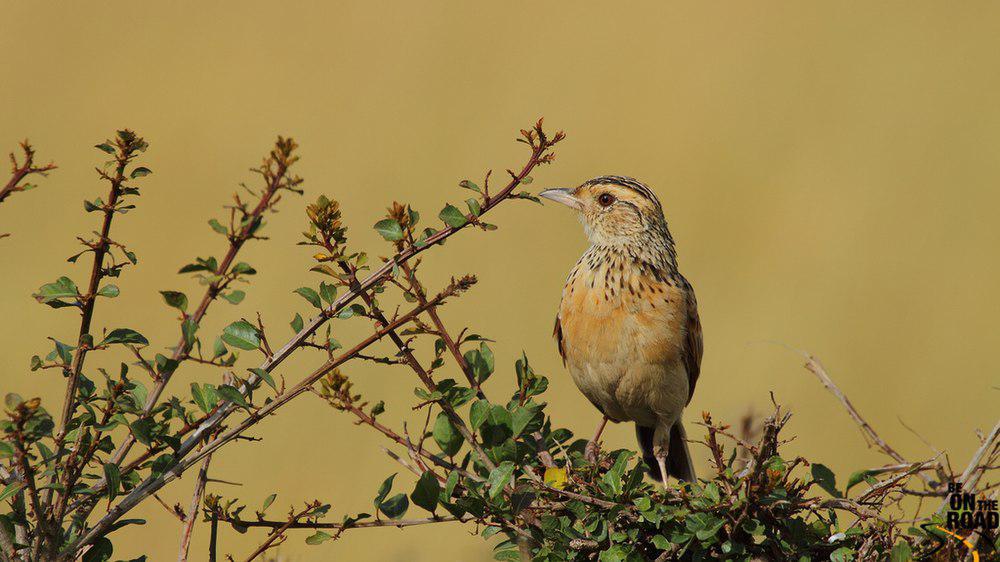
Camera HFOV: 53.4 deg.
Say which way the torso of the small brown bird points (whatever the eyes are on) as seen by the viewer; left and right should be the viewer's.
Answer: facing the viewer and to the left of the viewer

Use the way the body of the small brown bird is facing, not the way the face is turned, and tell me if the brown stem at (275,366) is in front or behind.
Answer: in front

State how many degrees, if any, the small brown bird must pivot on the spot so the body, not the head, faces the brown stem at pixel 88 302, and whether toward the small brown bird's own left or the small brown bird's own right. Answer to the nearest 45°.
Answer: approximately 90° to the small brown bird's own right

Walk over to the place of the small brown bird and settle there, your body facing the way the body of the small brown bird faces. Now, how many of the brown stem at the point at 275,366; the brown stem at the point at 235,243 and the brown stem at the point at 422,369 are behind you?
0

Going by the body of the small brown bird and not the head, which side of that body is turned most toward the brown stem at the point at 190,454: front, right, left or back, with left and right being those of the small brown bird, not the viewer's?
right

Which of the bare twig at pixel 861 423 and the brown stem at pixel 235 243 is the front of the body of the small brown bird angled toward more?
the brown stem

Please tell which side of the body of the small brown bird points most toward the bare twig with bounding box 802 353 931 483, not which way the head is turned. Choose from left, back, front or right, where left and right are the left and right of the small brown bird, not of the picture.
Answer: left

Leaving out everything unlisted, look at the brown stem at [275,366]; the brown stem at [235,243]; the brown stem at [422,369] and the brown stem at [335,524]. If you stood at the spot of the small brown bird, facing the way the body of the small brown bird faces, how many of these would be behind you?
0
